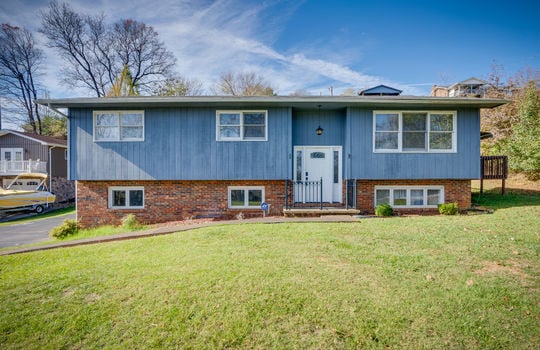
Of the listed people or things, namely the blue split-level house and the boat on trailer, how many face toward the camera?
1

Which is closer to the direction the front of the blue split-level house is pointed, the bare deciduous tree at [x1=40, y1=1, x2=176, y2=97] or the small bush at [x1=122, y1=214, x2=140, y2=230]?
the small bush

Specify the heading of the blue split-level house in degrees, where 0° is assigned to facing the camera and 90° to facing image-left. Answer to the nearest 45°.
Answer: approximately 0°

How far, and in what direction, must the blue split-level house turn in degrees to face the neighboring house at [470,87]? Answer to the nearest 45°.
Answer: approximately 135° to its left
